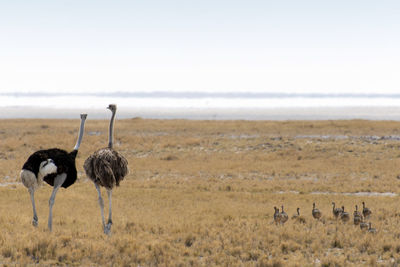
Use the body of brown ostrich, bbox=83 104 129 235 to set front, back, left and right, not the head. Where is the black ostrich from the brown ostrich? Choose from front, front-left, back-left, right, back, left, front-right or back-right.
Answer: left

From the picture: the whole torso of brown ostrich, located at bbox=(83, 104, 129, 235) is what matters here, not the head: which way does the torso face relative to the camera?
away from the camera

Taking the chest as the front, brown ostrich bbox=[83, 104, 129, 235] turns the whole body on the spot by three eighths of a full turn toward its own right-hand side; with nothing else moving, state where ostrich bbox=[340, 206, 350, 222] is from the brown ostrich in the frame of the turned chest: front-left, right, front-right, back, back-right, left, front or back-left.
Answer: front-left
